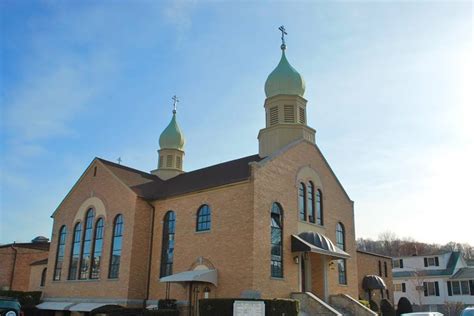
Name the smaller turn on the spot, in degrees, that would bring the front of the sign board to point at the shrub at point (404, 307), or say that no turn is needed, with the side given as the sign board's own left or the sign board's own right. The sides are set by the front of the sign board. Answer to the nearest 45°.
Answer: approximately 135° to the sign board's own left

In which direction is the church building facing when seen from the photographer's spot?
facing the viewer and to the right of the viewer

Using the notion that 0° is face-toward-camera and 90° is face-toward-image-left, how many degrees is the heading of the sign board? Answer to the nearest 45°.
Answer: approximately 0°

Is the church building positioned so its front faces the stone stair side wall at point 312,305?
yes

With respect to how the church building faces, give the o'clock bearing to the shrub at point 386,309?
The shrub is roughly at 10 o'clock from the church building.

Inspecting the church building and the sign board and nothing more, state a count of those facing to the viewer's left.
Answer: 0

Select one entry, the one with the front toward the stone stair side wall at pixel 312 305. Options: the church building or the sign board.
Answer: the church building

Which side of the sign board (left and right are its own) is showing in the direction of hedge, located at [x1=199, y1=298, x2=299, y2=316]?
back

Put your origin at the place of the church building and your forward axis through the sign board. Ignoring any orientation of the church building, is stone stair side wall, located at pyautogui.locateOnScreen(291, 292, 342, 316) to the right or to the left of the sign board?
left

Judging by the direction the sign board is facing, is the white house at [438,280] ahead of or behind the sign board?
behind

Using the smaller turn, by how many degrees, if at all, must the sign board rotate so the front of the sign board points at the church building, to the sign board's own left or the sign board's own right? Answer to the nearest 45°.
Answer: approximately 180°
